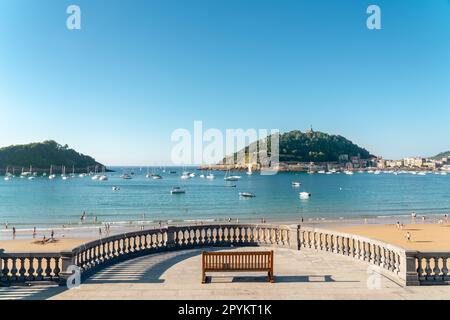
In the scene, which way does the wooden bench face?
away from the camera
